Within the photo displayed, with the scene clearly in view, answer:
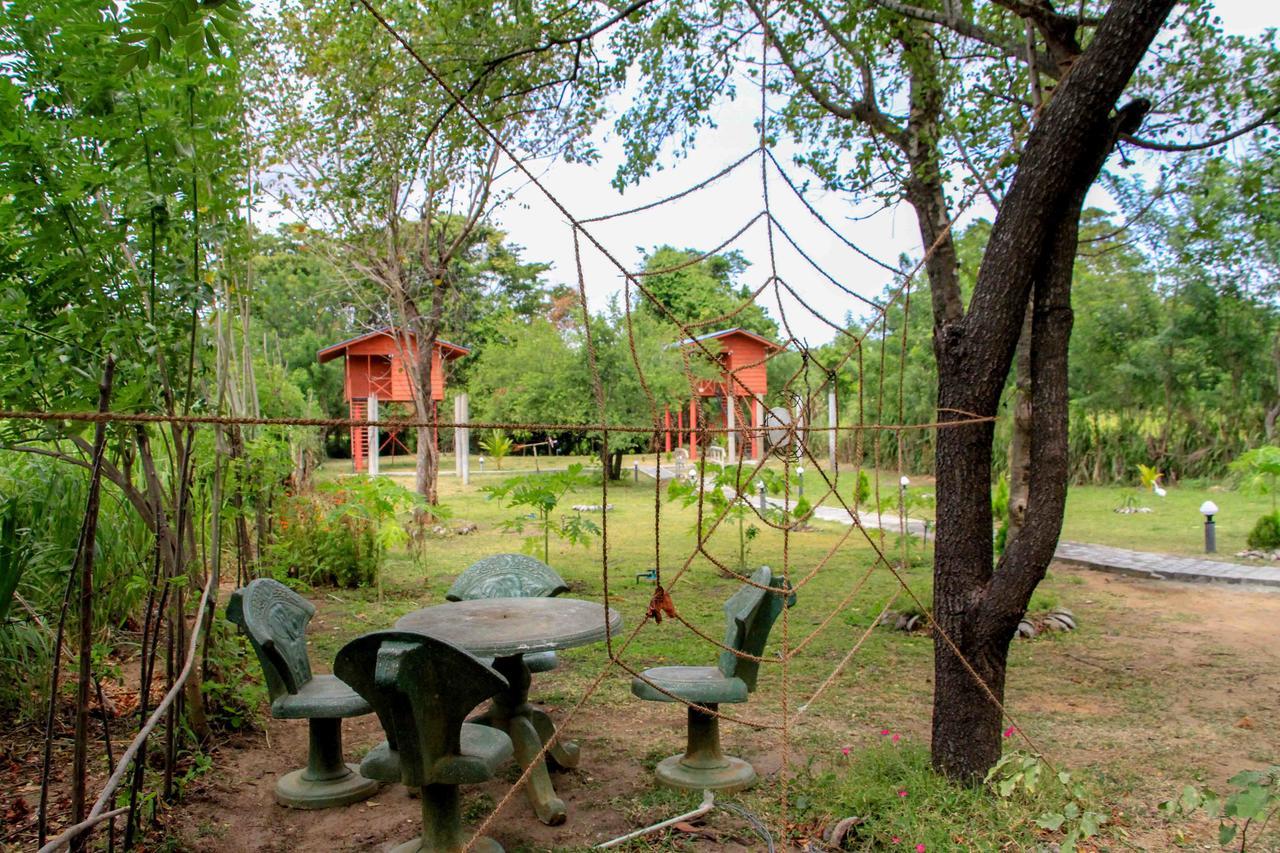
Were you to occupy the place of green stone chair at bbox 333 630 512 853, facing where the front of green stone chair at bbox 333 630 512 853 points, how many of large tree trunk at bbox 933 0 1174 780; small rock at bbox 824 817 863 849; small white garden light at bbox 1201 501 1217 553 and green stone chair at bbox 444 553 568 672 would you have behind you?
0

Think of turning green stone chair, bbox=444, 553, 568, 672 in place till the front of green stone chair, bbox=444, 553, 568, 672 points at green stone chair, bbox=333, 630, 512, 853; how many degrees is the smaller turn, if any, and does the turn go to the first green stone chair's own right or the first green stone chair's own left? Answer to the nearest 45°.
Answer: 0° — it already faces it

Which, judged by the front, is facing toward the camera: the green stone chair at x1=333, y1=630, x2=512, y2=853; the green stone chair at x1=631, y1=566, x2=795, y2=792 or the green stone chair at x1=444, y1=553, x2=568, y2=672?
the green stone chair at x1=444, y1=553, x2=568, y2=672

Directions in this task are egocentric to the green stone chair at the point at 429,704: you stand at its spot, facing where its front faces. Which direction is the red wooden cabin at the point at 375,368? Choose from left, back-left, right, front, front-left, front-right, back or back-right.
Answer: front-left

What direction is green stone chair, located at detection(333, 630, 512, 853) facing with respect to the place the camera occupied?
facing away from the viewer and to the right of the viewer

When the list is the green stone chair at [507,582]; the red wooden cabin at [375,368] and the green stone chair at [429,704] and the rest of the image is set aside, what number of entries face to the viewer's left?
0

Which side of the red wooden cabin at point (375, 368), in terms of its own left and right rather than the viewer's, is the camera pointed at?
front

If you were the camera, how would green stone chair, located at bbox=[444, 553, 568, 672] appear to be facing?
facing the viewer

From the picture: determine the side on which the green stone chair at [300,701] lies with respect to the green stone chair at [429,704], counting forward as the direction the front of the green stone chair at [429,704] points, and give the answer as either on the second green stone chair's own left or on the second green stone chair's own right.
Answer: on the second green stone chair's own left

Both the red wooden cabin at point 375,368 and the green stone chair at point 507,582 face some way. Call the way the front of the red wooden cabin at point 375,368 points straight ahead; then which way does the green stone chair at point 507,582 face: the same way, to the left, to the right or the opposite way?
the same way

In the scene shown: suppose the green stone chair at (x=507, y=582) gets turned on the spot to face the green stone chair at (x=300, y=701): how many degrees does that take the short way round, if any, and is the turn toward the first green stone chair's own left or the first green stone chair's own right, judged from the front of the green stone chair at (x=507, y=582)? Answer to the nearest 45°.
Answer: approximately 45° to the first green stone chair's own right

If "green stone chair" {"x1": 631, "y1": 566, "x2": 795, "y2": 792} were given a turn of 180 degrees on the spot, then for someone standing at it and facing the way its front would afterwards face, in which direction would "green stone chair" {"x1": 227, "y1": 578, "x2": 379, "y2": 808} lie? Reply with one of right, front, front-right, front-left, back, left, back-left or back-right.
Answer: back

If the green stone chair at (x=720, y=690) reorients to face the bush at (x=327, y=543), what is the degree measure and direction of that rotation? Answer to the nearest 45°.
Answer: approximately 45° to its right

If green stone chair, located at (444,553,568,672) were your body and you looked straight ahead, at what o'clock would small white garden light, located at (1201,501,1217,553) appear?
The small white garden light is roughly at 8 o'clock from the green stone chair.

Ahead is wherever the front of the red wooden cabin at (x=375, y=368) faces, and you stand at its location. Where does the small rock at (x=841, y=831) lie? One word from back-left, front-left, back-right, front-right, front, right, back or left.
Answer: front

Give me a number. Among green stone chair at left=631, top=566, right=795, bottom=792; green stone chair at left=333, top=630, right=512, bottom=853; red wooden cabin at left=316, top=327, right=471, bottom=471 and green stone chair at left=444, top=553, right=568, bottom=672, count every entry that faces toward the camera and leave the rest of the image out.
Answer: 2

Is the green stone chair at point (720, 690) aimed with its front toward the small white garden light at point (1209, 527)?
no

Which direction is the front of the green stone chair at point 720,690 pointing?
to the viewer's left

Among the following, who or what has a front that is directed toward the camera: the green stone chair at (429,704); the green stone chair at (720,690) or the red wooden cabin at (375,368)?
the red wooden cabin

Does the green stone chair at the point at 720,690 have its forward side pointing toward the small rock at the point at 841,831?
no
